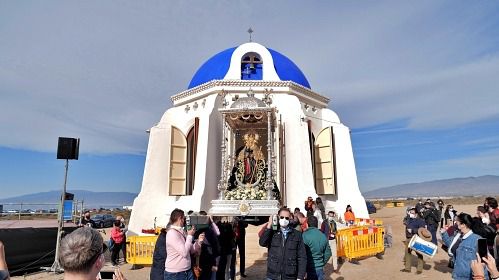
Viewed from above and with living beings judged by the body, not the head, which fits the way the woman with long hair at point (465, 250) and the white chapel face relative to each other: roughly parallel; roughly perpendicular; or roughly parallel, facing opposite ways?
roughly perpendicular

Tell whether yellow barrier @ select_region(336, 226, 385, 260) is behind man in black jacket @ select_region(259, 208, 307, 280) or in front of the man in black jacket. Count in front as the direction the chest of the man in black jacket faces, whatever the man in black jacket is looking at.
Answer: behind

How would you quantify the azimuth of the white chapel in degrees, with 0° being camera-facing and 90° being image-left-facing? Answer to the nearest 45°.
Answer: approximately 0°

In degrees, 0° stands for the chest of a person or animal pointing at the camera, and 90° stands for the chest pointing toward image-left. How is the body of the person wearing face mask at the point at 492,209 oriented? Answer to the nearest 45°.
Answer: approximately 90°

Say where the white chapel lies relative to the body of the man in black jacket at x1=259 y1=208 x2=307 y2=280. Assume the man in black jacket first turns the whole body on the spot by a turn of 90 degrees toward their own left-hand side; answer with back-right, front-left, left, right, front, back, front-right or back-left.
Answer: left

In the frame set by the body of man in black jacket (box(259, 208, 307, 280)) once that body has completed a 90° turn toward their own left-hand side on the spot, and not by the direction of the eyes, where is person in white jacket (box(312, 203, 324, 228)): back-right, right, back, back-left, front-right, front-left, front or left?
left
